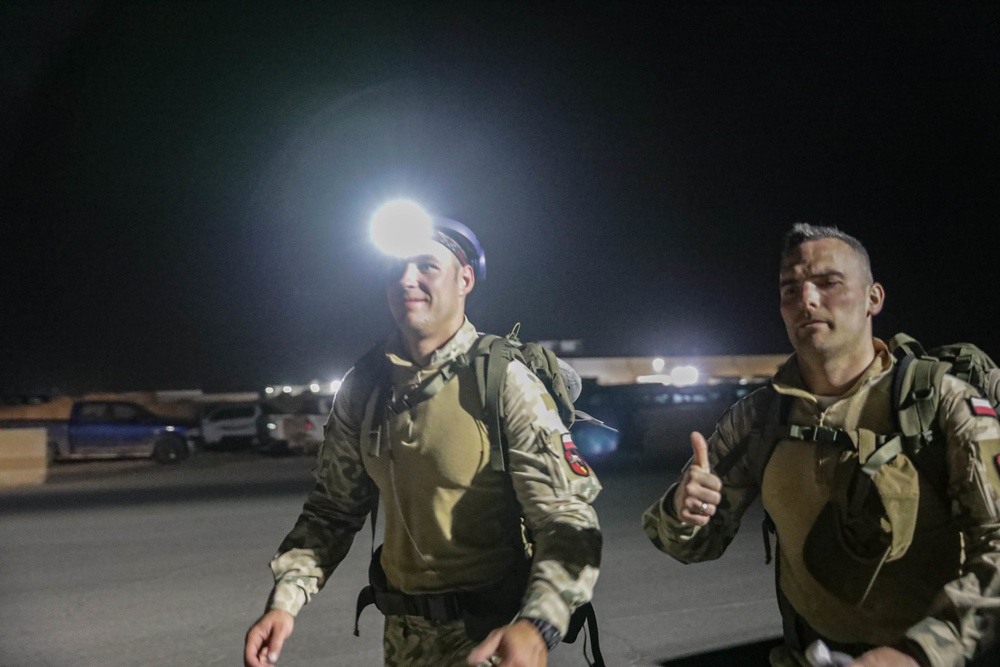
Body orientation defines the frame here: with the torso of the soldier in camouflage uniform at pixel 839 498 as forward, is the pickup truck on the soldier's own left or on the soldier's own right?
on the soldier's own right

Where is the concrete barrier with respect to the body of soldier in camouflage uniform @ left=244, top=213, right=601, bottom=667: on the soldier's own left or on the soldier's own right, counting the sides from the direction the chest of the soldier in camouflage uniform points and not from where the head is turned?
on the soldier's own right

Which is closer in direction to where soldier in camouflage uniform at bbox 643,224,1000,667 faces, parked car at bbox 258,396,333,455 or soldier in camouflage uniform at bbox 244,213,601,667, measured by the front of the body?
the soldier in camouflage uniform

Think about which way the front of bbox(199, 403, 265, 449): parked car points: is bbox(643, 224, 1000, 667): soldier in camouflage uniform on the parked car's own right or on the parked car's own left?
on the parked car's own left

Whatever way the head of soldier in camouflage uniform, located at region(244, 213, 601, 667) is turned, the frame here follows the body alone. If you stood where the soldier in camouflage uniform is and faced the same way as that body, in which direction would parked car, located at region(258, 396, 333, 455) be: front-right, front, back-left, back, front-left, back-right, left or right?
back-right

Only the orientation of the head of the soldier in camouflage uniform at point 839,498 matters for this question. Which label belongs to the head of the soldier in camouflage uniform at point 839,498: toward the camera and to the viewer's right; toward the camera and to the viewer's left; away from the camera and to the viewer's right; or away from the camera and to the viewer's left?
toward the camera and to the viewer's left

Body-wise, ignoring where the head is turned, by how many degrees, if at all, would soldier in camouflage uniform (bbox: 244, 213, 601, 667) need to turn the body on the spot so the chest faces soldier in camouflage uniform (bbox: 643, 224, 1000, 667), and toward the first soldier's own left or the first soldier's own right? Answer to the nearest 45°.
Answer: approximately 135° to the first soldier's own left

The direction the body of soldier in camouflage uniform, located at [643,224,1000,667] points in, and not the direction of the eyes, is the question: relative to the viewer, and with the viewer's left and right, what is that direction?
facing the viewer and to the left of the viewer
